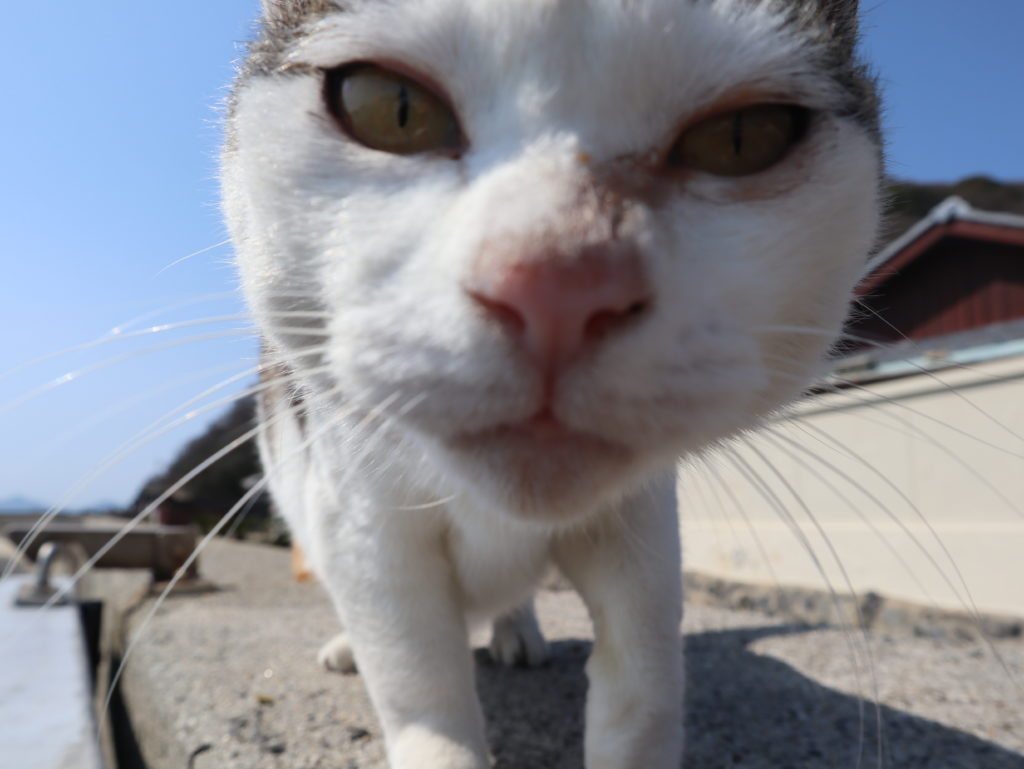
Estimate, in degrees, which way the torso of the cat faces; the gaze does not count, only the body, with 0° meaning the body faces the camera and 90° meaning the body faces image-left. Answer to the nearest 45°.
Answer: approximately 0°
